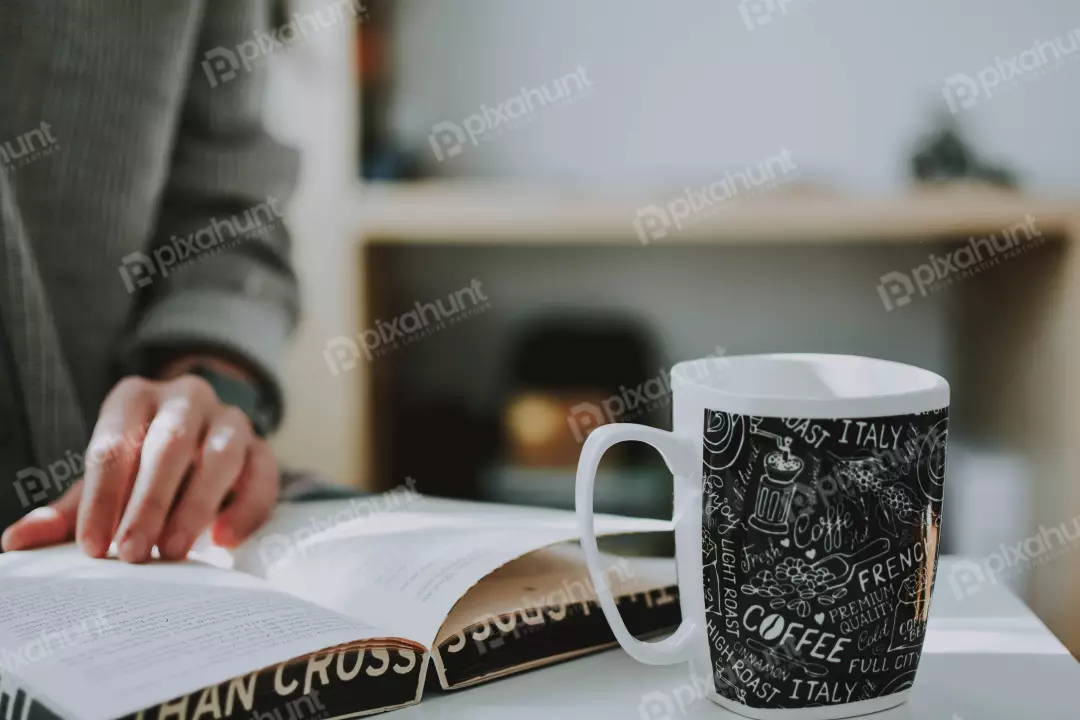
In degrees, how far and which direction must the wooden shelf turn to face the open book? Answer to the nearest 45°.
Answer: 0° — it already faces it

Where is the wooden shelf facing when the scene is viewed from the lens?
facing the viewer
